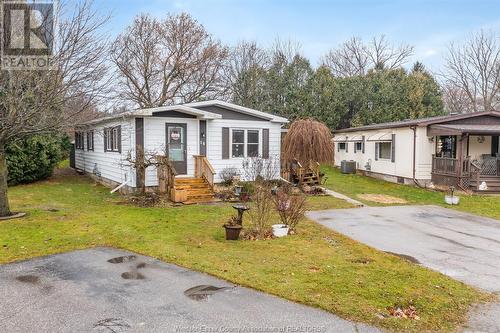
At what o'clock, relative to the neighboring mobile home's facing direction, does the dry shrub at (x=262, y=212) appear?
The dry shrub is roughly at 2 o'clock from the neighboring mobile home.

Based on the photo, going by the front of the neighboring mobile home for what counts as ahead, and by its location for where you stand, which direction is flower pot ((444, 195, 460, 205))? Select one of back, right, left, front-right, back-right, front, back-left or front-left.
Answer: front-right

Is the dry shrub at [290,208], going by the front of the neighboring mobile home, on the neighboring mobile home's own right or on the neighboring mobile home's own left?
on the neighboring mobile home's own right

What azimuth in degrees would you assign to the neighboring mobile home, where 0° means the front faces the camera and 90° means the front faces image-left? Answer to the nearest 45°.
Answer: approximately 315°

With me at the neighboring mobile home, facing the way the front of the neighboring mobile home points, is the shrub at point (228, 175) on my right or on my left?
on my right

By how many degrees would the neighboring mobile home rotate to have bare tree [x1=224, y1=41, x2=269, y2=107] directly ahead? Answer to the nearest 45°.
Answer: approximately 180°

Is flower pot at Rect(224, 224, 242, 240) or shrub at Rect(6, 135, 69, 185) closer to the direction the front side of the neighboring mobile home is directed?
the flower pot

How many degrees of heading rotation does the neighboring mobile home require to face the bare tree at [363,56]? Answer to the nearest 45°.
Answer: approximately 135° to its left

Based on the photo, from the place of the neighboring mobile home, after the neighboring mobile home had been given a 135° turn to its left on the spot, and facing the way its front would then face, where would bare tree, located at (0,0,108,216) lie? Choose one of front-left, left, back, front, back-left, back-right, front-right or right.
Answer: back-left

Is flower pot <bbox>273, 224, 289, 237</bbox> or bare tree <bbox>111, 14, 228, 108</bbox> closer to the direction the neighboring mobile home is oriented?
the flower pot

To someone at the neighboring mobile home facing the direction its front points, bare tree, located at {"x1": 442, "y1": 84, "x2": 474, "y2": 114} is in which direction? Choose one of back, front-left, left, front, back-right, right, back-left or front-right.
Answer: back-left

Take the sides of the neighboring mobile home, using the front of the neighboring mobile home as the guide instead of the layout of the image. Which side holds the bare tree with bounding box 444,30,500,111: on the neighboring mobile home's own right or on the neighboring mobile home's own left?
on the neighboring mobile home's own left

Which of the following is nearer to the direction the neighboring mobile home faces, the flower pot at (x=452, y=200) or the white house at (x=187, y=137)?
the flower pot
